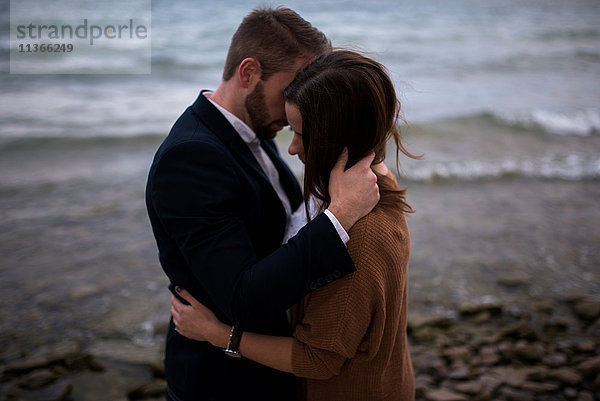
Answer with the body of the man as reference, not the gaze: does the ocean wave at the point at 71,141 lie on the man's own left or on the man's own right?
on the man's own left

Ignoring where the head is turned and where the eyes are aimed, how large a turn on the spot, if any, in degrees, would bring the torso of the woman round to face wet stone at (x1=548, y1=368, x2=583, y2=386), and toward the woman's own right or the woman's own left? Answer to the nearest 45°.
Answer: approximately 135° to the woman's own right

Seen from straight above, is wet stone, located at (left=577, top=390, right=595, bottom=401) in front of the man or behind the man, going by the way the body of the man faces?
in front

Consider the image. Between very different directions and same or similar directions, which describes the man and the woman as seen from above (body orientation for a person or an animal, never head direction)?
very different directions

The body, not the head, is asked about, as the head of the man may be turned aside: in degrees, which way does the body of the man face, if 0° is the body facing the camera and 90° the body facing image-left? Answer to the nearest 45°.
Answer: approximately 270°

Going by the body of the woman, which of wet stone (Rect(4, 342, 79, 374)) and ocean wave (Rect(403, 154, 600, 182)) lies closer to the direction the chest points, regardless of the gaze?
the wet stone

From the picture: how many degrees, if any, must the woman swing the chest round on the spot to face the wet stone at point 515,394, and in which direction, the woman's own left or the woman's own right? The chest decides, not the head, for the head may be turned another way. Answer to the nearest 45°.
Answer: approximately 135° to the woman's own right

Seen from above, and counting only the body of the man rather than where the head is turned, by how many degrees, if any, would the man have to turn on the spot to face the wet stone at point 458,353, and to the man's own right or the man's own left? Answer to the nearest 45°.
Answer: approximately 45° to the man's own left

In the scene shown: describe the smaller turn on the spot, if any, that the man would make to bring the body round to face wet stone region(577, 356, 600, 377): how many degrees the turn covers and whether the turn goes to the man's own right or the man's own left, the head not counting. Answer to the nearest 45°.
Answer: approximately 45° to the man's own left

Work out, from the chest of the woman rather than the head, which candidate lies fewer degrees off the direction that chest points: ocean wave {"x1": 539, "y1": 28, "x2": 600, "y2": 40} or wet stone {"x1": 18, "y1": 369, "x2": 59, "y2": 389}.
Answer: the wet stone

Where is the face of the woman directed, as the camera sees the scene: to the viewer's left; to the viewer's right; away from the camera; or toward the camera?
to the viewer's left

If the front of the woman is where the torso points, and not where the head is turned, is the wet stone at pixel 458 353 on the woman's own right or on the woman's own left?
on the woman's own right

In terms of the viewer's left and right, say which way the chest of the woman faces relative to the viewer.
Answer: facing to the left of the viewer
